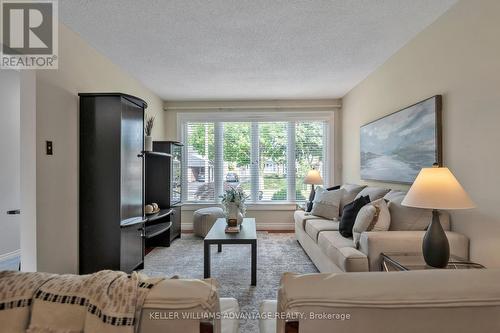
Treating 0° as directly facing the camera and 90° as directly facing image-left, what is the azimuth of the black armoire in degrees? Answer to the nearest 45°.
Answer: approximately 315°

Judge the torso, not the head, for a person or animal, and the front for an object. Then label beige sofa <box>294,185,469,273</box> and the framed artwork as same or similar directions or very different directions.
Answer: same or similar directions

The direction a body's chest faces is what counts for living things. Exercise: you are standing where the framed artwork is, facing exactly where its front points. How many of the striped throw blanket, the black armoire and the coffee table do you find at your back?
0

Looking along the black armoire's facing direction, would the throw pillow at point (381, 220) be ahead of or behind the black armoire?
ahead

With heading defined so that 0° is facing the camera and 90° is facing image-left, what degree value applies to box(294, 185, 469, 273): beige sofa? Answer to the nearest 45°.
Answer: approximately 45°

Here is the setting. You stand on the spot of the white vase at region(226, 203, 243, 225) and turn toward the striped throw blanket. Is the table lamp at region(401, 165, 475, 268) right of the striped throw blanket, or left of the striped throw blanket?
left

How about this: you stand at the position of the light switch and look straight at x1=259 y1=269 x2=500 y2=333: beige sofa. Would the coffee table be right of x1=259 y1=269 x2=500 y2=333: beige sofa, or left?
left

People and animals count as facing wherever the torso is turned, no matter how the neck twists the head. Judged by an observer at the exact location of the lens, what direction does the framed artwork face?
facing the viewer and to the left of the viewer

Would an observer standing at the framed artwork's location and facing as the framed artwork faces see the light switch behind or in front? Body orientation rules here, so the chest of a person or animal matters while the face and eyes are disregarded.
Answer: in front

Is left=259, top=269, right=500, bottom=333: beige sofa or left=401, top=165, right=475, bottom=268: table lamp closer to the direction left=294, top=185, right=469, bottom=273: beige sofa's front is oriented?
the beige sofa

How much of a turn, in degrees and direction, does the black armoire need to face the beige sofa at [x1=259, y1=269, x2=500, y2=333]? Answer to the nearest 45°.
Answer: approximately 45° to its right

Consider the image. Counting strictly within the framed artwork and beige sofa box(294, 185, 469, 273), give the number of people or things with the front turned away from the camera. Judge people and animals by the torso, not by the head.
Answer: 0

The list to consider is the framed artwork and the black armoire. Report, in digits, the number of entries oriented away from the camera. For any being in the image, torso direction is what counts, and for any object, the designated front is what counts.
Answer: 0

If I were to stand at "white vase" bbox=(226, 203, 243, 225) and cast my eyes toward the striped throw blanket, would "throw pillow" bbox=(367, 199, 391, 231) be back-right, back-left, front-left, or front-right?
front-left
